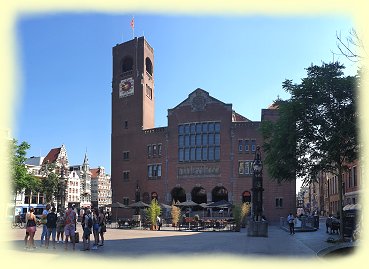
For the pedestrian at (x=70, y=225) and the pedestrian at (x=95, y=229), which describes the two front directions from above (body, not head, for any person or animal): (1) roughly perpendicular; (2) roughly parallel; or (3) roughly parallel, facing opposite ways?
roughly perpendicular

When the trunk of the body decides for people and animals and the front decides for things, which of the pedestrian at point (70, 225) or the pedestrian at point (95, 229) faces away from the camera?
the pedestrian at point (70, 225)

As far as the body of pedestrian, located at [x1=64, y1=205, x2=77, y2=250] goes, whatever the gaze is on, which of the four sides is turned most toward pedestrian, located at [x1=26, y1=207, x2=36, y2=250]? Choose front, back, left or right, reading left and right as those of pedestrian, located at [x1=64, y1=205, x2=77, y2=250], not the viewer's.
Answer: left

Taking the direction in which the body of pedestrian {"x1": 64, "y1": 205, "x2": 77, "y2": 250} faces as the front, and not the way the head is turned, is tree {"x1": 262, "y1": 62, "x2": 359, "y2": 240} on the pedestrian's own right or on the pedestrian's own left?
on the pedestrian's own right

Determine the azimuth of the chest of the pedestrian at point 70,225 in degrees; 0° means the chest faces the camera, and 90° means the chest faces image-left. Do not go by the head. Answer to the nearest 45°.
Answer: approximately 180°

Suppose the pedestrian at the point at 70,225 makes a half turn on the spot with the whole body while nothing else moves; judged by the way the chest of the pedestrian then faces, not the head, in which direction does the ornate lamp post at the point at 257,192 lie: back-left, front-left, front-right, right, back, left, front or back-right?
back-left
